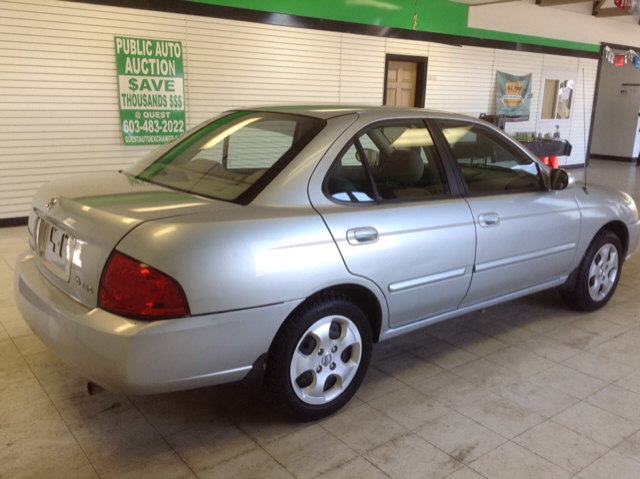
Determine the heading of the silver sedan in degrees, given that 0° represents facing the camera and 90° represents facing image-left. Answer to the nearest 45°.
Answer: approximately 225°

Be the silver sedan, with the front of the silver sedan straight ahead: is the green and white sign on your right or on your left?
on your left

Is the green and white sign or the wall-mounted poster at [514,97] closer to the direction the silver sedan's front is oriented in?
the wall-mounted poster
